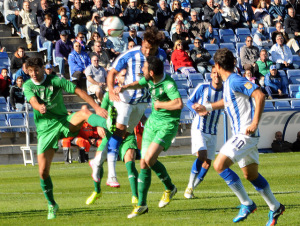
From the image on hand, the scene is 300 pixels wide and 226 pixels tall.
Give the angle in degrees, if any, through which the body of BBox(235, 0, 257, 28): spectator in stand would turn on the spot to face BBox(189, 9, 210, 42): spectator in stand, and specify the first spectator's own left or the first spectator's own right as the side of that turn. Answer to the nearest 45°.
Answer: approximately 45° to the first spectator's own right

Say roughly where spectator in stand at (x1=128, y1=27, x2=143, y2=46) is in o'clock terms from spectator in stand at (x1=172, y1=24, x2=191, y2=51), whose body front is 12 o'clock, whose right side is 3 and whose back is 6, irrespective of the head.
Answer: spectator in stand at (x1=128, y1=27, x2=143, y2=46) is roughly at 2 o'clock from spectator in stand at (x1=172, y1=24, x2=191, y2=51).

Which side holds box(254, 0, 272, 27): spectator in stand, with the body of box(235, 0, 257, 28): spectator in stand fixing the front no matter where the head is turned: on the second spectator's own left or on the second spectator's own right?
on the second spectator's own left

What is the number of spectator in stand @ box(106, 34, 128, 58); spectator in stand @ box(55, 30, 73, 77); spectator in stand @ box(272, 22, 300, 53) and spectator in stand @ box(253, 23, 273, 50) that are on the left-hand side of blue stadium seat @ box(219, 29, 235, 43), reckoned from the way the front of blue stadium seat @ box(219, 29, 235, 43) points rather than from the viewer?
2

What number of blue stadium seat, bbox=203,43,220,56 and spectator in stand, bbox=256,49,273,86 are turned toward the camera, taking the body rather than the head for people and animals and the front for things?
2

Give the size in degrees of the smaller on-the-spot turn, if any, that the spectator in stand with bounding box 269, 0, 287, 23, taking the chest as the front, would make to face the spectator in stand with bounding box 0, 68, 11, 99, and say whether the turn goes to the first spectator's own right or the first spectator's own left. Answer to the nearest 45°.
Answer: approximately 45° to the first spectator's own right

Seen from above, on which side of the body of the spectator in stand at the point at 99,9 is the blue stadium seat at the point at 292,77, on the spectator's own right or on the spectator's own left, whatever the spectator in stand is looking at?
on the spectator's own left

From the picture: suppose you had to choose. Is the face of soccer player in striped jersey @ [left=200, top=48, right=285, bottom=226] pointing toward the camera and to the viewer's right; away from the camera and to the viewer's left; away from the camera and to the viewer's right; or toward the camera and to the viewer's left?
away from the camera and to the viewer's left

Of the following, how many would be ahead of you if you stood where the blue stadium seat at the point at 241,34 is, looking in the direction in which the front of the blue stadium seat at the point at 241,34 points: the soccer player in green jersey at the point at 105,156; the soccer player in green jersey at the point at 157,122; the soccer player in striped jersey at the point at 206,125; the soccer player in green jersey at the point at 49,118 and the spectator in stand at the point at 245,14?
4
